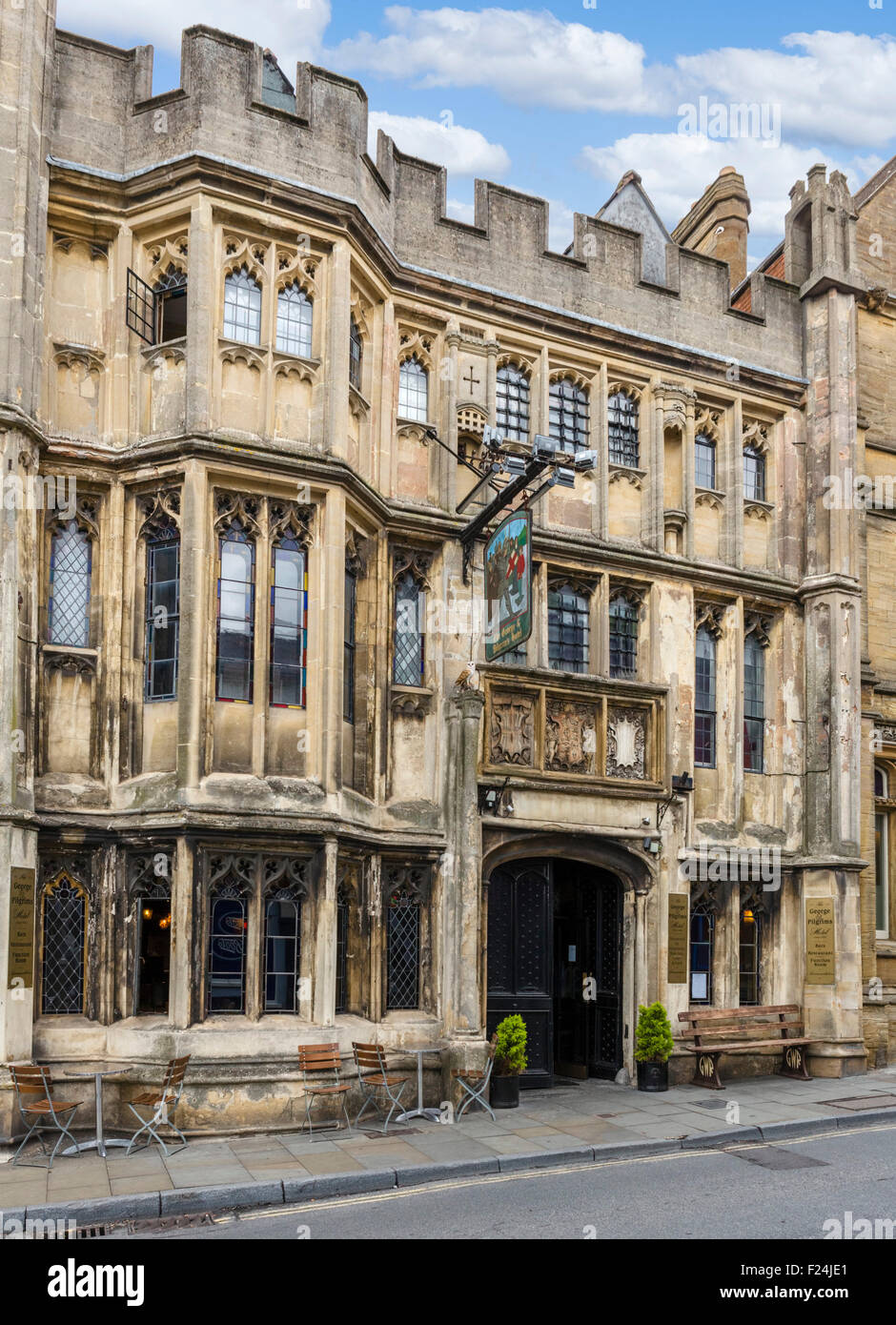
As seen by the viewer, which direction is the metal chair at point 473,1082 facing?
to the viewer's left

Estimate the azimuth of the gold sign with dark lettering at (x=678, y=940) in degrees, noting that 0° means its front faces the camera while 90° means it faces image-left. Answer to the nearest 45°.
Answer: approximately 0°

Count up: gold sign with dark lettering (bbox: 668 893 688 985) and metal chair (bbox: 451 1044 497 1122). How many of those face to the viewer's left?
1

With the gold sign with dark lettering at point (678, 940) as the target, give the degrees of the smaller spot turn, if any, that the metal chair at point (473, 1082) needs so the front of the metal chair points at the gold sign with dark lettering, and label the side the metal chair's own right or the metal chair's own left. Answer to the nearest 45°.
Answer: approximately 135° to the metal chair's own right

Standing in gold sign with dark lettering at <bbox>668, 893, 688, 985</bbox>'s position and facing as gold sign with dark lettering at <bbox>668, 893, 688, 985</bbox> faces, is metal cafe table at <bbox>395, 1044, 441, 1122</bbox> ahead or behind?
ahead

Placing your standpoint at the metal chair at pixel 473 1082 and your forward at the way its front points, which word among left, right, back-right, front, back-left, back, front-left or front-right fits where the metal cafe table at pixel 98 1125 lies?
front-left

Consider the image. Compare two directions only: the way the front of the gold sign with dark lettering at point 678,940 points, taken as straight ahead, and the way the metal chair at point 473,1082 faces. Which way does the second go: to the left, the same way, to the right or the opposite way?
to the right

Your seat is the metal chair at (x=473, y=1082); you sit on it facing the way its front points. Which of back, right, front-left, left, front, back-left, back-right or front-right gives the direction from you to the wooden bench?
back-right

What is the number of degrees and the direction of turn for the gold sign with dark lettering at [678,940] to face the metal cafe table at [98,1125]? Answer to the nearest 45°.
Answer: approximately 45° to its right
